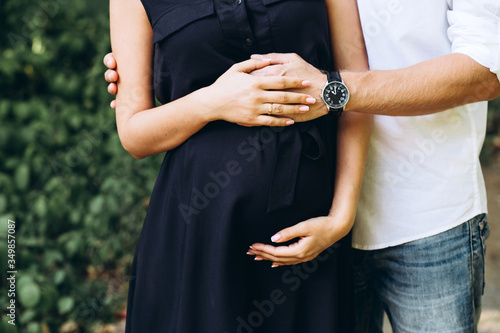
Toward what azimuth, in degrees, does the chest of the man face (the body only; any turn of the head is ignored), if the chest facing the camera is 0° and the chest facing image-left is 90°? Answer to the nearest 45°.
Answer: approximately 45°

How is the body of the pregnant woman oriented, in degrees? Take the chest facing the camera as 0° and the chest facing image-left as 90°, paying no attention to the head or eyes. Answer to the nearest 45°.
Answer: approximately 0°
